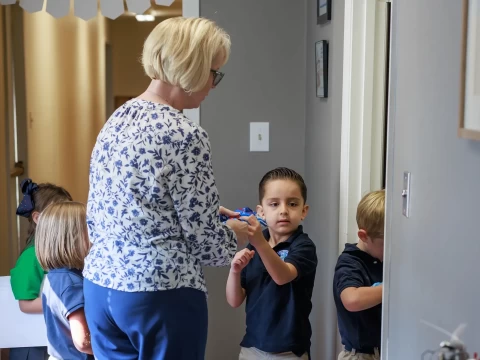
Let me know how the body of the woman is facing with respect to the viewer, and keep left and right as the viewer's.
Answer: facing away from the viewer and to the right of the viewer

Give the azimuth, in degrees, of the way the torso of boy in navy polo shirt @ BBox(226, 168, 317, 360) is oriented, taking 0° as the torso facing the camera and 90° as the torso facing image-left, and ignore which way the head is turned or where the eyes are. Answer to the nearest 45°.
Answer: approximately 45°

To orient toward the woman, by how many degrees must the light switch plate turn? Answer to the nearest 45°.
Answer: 0° — it already faces them

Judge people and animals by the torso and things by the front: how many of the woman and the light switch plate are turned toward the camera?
1

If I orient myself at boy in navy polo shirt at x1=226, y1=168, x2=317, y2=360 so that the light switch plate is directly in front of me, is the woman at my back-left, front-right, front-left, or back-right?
back-left
